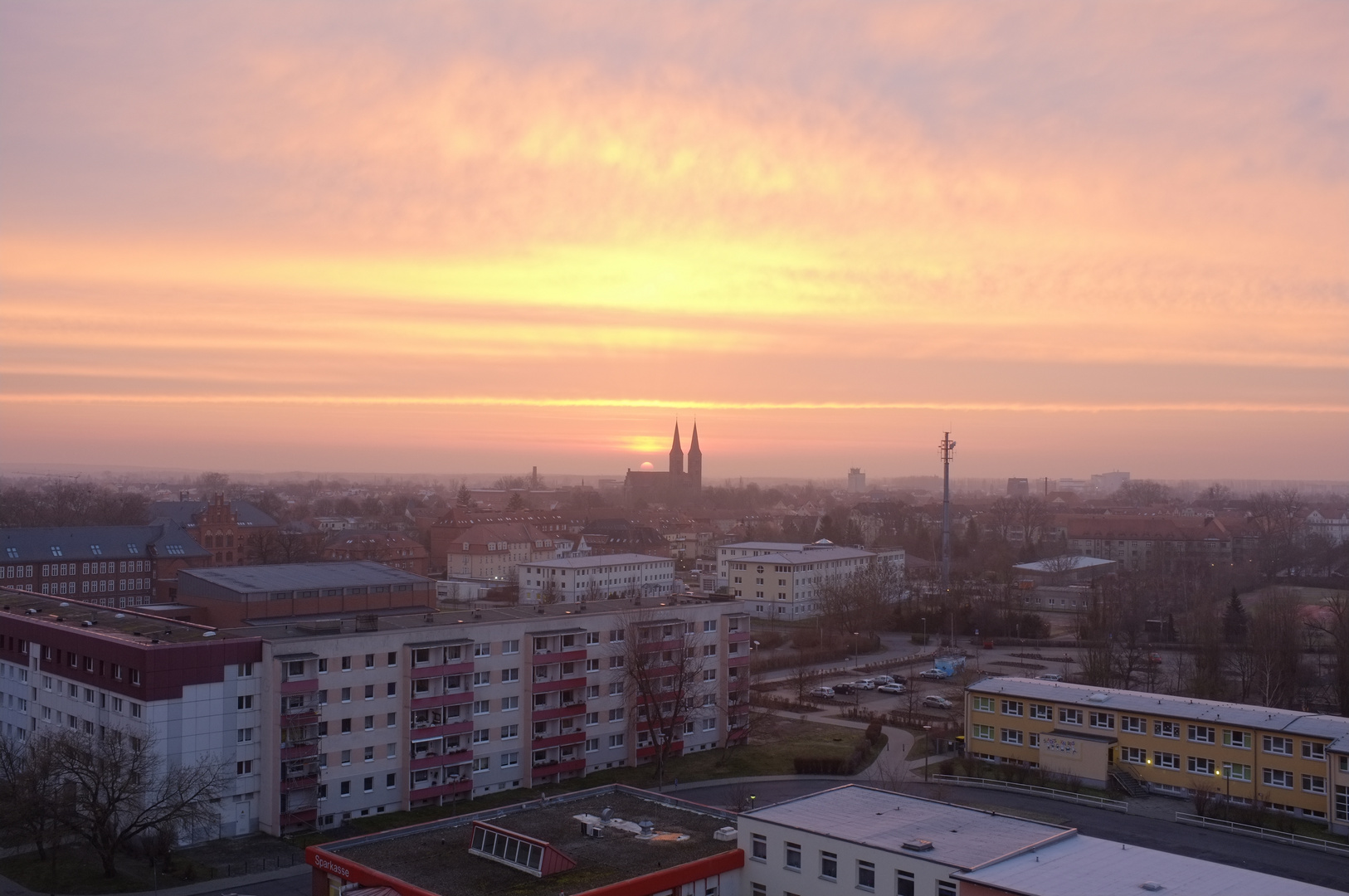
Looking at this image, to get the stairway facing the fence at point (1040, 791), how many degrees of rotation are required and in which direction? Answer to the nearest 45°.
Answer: approximately 90° to its right

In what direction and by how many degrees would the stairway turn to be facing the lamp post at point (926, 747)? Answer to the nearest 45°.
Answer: approximately 135° to its right

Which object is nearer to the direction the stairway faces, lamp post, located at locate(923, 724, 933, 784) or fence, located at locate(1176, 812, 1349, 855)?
the fence

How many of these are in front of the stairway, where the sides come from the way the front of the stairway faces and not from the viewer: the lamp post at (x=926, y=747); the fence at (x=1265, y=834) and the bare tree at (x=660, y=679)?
1

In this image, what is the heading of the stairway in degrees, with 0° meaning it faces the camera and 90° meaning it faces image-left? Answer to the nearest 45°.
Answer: approximately 315°

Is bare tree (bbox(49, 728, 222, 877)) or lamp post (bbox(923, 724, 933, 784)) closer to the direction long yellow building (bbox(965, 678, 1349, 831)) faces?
the bare tree

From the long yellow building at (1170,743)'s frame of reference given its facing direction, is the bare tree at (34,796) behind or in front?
in front

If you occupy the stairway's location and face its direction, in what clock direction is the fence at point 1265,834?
The fence is roughly at 12 o'clock from the stairway.

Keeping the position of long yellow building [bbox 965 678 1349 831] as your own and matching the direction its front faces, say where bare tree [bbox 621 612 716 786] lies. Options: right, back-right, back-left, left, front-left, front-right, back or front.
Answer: front-right

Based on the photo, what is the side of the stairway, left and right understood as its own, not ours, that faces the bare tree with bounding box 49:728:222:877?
right

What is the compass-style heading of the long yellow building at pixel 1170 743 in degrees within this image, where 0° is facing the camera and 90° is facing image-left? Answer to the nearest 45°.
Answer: approximately 45°
